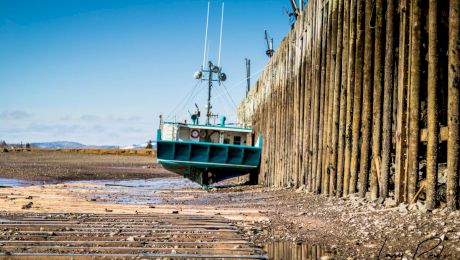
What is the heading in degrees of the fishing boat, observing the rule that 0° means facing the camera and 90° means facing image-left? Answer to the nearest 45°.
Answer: approximately 180°

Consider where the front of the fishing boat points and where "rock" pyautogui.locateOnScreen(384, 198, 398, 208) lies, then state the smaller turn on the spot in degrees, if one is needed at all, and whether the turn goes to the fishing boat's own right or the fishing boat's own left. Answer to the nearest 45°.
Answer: approximately 180°

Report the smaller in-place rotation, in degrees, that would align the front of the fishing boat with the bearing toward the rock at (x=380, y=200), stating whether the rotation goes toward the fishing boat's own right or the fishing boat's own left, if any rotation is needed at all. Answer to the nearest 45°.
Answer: approximately 180°

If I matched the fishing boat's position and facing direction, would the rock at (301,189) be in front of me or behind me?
behind

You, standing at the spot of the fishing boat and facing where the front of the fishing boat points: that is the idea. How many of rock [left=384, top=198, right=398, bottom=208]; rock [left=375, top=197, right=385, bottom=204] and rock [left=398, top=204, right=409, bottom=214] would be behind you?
3

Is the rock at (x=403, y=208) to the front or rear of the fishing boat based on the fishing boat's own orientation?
to the rear
